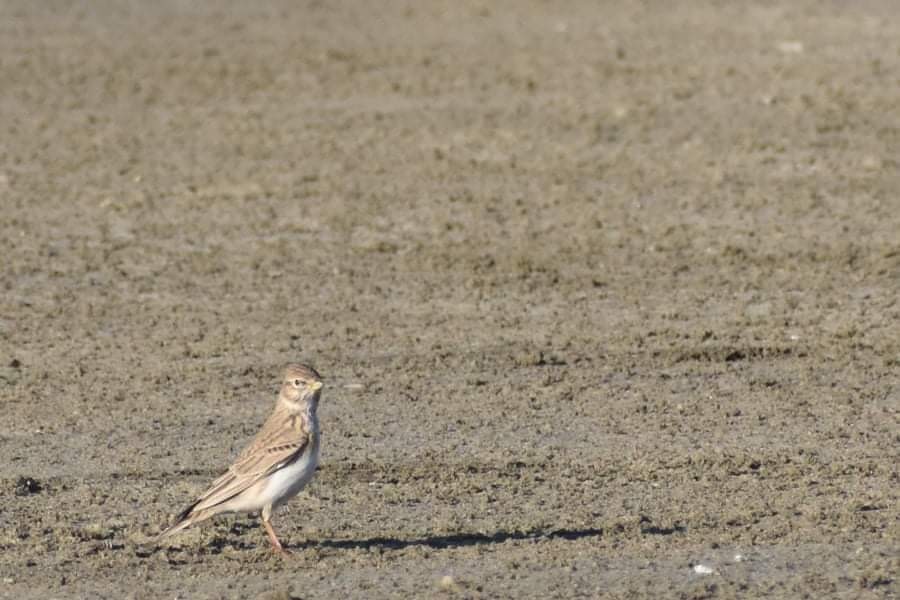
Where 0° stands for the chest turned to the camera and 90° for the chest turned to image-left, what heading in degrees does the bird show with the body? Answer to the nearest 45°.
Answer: approximately 270°
